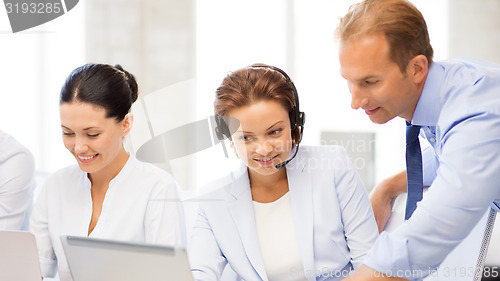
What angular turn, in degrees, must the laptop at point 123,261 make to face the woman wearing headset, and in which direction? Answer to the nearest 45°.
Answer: approximately 45° to its right

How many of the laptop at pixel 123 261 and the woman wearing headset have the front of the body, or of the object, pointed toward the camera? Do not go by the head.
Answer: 1

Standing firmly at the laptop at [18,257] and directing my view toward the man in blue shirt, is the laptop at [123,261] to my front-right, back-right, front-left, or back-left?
front-right

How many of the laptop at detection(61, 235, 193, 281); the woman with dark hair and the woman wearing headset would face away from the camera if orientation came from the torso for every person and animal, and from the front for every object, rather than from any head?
1

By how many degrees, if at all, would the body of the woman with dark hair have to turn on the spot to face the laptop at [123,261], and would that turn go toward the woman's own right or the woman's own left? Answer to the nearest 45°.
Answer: approximately 45° to the woman's own left

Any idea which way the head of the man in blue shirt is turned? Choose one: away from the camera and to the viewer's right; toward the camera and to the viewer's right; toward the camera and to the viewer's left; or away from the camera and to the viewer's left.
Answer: toward the camera and to the viewer's left

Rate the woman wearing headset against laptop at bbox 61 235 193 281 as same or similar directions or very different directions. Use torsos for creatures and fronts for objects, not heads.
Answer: very different directions

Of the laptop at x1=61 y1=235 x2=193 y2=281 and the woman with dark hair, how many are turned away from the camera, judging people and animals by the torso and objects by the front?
1

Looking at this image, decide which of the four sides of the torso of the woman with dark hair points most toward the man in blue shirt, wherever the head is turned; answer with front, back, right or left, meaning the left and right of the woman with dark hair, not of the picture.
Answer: left

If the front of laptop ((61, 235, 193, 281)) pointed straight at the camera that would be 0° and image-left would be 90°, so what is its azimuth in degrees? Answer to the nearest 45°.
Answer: approximately 180°

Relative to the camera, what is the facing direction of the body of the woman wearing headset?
toward the camera
